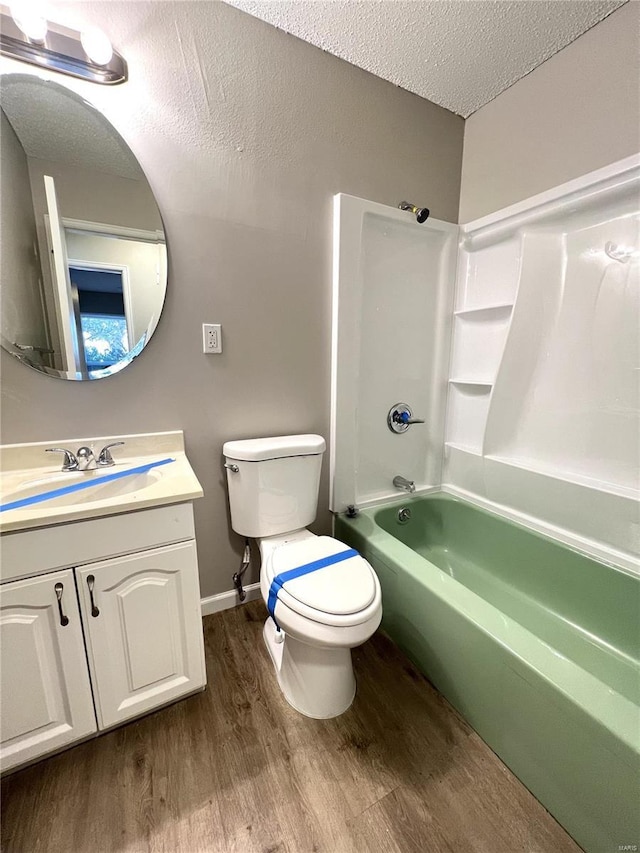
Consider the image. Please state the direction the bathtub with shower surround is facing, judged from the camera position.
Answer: facing the viewer and to the left of the viewer

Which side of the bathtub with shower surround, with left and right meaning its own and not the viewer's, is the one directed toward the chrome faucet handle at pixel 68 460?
front

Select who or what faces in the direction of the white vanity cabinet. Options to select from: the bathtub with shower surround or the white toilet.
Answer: the bathtub with shower surround

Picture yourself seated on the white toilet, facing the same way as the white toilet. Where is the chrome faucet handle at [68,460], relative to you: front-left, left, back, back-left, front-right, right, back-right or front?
back-right

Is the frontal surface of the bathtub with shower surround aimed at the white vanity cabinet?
yes

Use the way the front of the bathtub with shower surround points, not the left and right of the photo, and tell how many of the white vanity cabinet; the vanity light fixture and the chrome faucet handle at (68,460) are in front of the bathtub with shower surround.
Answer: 3

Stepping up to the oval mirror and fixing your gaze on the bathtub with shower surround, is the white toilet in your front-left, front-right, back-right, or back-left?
front-right

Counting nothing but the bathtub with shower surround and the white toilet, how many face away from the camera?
0

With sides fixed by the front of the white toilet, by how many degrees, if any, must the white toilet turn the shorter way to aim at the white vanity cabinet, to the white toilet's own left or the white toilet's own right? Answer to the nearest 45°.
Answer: approximately 135° to the white toilet's own right

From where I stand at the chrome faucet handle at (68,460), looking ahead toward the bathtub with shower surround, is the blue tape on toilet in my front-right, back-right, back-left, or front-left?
front-right

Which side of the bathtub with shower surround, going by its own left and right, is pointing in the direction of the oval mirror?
front

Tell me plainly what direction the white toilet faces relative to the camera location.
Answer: facing the viewer and to the right of the viewer

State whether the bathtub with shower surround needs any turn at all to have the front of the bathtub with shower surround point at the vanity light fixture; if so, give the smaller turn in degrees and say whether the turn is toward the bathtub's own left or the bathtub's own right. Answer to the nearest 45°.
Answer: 0° — it already faces it
